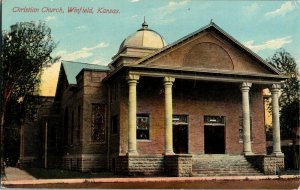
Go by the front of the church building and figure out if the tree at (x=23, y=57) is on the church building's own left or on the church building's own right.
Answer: on the church building's own right

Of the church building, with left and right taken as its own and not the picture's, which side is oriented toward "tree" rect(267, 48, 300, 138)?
left
